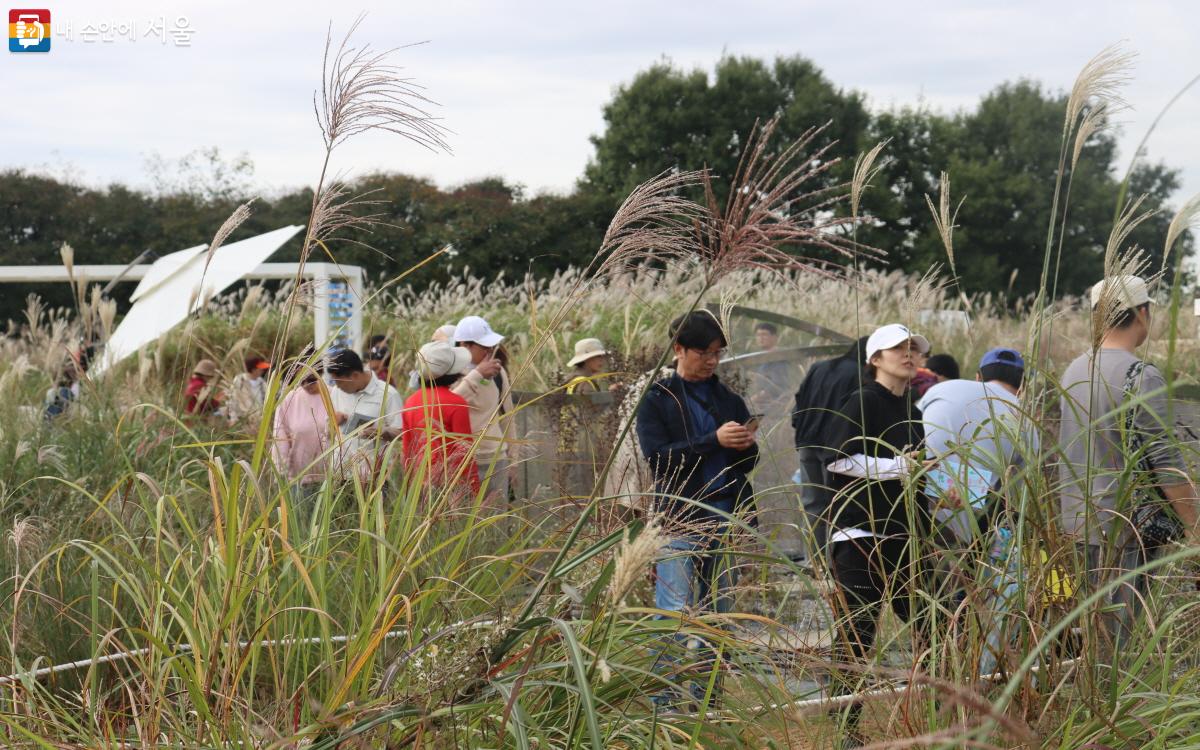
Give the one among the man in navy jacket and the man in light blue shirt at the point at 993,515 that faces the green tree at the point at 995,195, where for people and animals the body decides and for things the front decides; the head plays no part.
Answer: the man in light blue shirt

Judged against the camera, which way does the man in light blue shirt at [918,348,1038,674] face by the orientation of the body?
away from the camera

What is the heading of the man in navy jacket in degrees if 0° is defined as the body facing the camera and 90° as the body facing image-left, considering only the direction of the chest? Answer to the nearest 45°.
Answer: approximately 315°

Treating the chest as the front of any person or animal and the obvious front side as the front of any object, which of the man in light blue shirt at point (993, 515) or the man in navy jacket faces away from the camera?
the man in light blue shirt

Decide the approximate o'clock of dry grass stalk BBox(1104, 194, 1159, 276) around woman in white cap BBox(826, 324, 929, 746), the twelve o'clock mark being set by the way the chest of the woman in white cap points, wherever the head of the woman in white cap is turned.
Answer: The dry grass stalk is roughly at 1 o'clock from the woman in white cap.

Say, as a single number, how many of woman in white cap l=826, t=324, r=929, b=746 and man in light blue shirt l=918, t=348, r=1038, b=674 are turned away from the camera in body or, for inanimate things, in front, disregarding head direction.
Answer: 1

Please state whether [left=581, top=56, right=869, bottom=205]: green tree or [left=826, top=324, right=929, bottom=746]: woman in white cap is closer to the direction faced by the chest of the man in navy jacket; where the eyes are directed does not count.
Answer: the woman in white cap

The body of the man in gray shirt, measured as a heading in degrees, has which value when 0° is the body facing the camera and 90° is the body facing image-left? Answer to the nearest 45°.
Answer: approximately 225°

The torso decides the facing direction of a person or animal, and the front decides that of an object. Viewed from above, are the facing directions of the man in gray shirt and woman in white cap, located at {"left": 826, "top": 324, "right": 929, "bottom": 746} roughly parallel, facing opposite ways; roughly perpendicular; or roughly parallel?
roughly perpendicular

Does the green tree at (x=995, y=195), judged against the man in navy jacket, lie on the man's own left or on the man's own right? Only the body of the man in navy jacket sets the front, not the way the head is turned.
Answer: on the man's own left

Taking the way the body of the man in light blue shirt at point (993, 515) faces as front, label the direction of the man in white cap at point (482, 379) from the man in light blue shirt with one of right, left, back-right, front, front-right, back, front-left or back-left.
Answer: front-left

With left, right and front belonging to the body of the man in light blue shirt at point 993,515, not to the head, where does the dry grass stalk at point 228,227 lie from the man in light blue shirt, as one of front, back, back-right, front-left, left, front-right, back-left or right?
left

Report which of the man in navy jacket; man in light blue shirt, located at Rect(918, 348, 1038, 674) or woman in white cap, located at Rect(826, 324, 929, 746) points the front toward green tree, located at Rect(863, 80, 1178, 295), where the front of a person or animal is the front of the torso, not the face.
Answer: the man in light blue shirt

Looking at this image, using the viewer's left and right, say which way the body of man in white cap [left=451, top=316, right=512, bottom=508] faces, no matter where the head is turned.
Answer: facing to the right of the viewer
